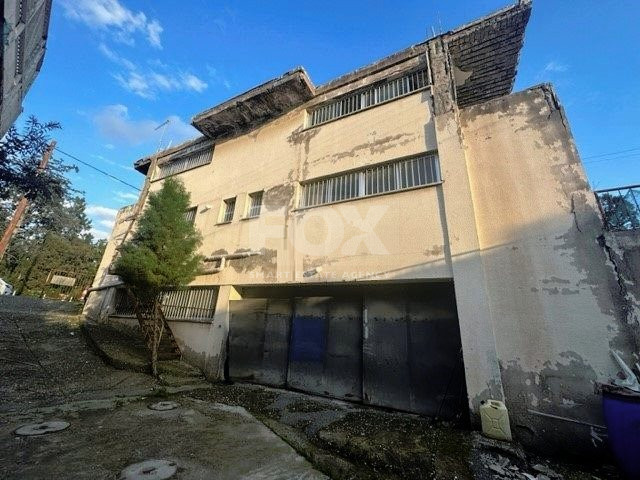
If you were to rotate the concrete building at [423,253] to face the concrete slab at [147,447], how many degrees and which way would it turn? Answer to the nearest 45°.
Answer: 0° — it already faces it

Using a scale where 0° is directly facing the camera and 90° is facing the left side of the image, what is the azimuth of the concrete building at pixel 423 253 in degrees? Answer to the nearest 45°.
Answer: approximately 45°

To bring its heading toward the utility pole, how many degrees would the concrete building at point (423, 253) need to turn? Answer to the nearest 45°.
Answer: approximately 45° to its right

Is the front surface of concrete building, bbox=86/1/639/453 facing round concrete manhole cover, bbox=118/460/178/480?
yes

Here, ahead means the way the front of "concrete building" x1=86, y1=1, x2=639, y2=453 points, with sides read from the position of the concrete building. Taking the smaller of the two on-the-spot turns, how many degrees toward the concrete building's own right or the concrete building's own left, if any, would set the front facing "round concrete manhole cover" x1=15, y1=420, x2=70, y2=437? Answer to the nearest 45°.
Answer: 0° — it already faces it

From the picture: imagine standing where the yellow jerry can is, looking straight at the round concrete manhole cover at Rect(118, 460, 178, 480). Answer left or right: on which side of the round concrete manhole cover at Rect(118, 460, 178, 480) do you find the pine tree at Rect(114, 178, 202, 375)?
right
